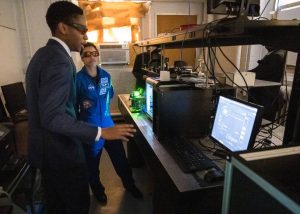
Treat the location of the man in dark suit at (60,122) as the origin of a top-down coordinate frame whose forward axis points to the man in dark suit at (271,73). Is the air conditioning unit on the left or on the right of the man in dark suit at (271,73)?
left

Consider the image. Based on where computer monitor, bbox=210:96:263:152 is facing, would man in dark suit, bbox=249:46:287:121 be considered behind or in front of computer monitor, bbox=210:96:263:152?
behind

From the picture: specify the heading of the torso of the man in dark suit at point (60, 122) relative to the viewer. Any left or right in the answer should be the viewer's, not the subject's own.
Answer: facing to the right of the viewer

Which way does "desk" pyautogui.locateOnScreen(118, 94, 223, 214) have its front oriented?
to the viewer's left

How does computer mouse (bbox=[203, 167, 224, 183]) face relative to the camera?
to the viewer's right

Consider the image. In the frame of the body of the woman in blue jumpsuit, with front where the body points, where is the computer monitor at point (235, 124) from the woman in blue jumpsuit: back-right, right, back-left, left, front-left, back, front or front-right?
front-left

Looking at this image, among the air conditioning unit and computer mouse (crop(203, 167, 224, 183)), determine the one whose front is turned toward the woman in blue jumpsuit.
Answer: the air conditioning unit

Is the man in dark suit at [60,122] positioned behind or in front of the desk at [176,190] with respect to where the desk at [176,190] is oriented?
in front

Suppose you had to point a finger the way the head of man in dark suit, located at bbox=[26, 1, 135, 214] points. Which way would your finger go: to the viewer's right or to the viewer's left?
to the viewer's right

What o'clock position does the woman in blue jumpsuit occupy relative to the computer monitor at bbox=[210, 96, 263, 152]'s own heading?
The woman in blue jumpsuit is roughly at 2 o'clock from the computer monitor.

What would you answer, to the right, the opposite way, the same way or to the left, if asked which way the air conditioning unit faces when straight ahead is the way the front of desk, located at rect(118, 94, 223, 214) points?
to the left
